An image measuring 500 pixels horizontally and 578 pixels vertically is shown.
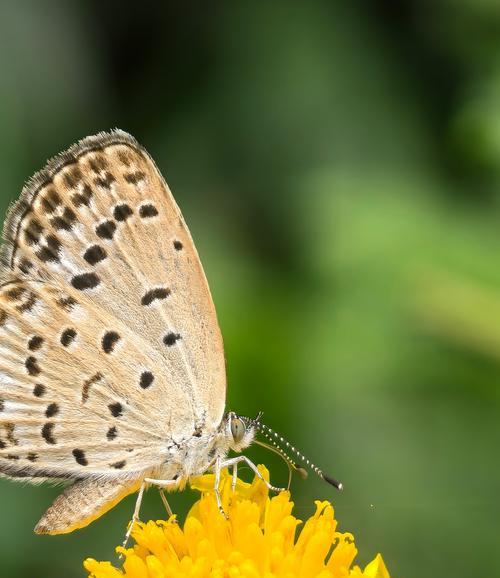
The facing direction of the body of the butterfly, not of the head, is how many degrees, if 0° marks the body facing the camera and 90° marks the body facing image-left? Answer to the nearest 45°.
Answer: approximately 270°
